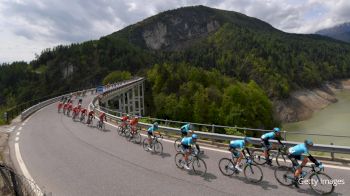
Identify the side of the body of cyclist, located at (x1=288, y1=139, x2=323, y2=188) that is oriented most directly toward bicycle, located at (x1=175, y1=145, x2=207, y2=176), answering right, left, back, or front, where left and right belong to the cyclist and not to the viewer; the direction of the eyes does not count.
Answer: back

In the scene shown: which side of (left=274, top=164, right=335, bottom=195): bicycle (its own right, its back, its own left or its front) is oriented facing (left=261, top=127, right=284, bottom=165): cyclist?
back

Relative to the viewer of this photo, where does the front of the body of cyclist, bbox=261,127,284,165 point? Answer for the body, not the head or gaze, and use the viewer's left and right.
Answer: facing to the right of the viewer

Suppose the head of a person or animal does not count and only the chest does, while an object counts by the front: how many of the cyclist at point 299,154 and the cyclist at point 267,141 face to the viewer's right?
2

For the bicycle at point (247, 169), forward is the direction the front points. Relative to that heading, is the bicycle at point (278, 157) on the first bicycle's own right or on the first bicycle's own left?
on the first bicycle's own left

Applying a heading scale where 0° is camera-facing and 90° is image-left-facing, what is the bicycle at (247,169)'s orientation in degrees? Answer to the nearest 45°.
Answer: approximately 315°

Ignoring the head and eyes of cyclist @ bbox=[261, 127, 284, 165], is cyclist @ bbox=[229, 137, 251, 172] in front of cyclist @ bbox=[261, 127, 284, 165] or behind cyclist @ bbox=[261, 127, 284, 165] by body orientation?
behind

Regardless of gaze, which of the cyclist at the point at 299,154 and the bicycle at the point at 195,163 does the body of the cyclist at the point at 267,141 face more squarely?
the cyclist

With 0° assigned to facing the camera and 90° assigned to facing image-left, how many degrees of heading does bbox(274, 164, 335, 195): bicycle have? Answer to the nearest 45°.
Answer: approximately 315°

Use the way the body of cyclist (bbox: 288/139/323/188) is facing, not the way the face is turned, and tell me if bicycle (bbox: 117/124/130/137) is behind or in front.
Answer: behind
